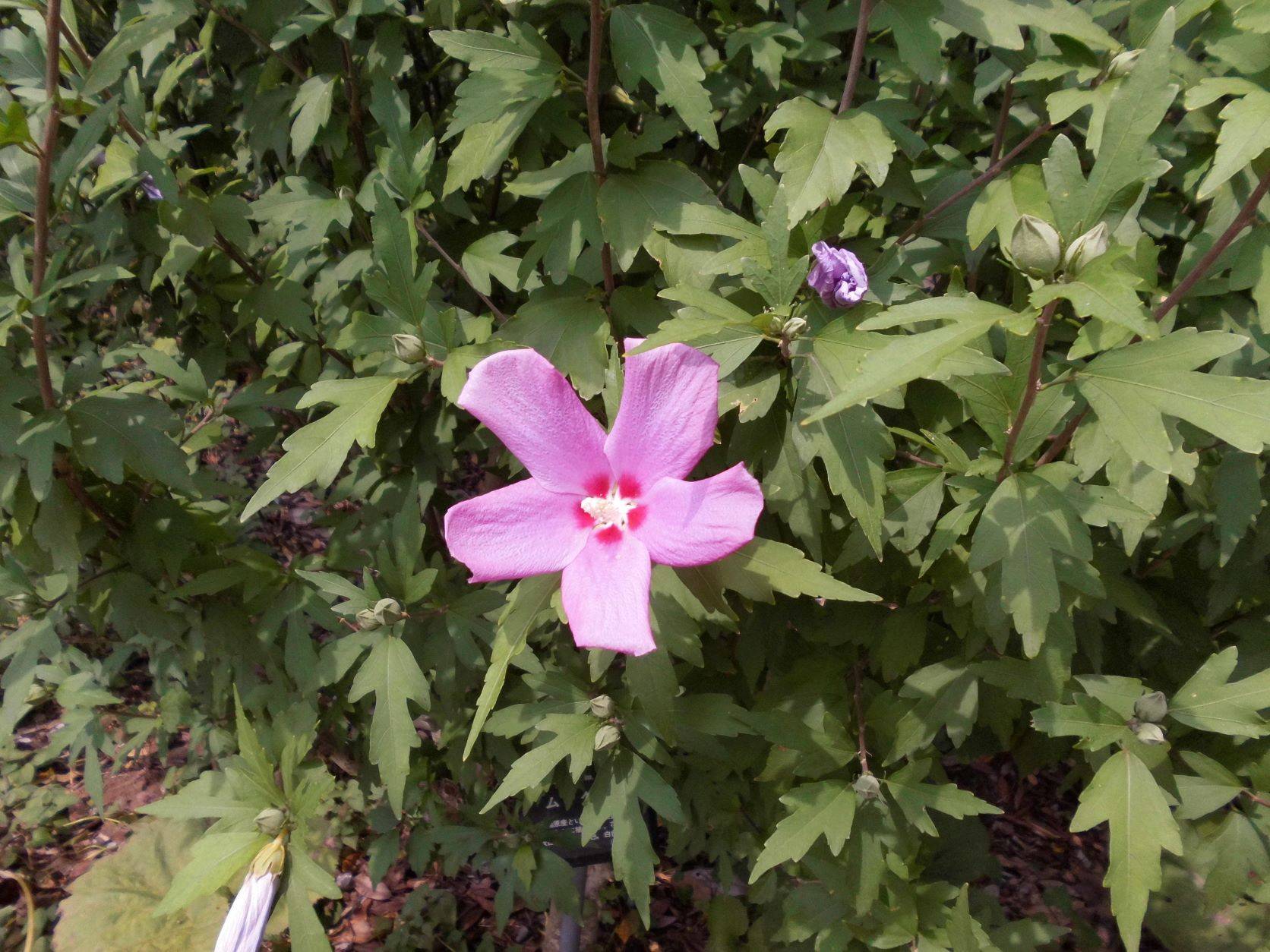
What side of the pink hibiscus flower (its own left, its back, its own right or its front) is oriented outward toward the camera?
front

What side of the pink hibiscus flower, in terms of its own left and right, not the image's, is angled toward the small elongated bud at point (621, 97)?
back

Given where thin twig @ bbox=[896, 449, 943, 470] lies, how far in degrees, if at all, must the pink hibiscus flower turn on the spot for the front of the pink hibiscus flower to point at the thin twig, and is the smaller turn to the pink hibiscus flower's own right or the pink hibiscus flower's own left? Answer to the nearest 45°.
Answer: approximately 135° to the pink hibiscus flower's own left

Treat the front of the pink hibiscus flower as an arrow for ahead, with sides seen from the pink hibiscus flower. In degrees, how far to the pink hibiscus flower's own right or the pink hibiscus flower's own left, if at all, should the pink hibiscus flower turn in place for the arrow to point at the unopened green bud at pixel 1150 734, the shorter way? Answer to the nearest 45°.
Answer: approximately 90° to the pink hibiscus flower's own left
